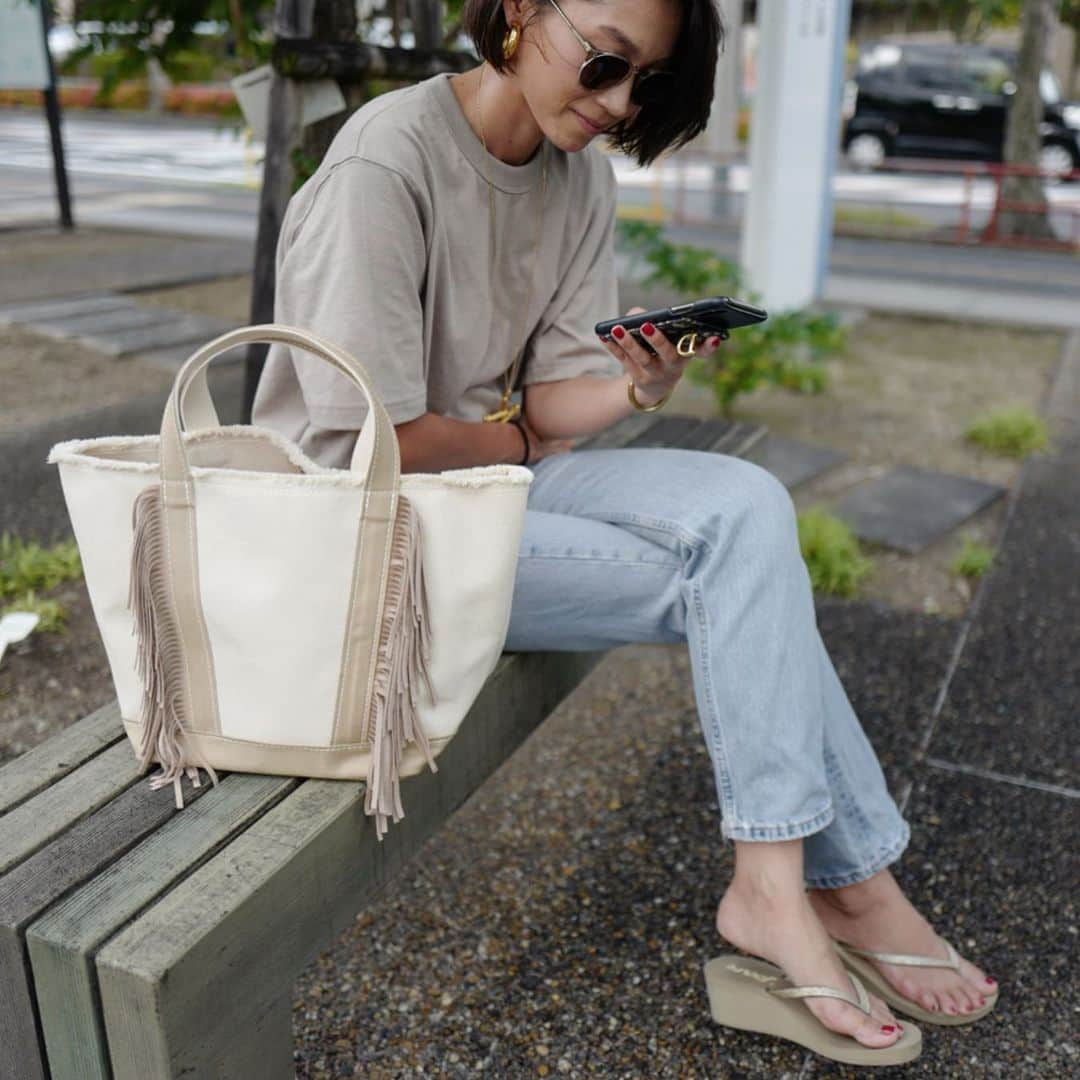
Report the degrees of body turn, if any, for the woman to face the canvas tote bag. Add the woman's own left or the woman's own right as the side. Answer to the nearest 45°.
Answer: approximately 90° to the woman's own right

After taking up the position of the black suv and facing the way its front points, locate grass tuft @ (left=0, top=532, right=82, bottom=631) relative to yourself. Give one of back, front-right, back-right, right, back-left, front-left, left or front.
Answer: right

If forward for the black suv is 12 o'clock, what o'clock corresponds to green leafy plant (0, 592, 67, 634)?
The green leafy plant is roughly at 3 o'clock from the black suv.

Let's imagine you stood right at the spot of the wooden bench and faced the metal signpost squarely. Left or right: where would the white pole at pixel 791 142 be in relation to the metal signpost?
right

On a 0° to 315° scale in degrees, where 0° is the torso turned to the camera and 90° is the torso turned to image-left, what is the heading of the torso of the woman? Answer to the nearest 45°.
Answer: approximately 315°

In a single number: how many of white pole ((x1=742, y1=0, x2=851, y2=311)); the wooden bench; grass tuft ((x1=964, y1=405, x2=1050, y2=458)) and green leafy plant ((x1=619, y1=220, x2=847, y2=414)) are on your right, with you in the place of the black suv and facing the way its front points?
4

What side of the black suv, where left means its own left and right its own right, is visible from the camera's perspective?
right

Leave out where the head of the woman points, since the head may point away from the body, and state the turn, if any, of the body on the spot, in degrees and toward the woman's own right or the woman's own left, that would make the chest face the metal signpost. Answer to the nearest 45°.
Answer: approximately 180°

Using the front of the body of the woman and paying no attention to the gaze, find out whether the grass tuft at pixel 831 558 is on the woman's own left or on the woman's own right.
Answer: on the woman's own left

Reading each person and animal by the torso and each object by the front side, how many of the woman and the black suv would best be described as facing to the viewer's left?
0

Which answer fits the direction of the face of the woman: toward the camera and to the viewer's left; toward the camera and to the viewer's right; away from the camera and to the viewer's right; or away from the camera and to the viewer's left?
toward the camera and to the viewer's right
